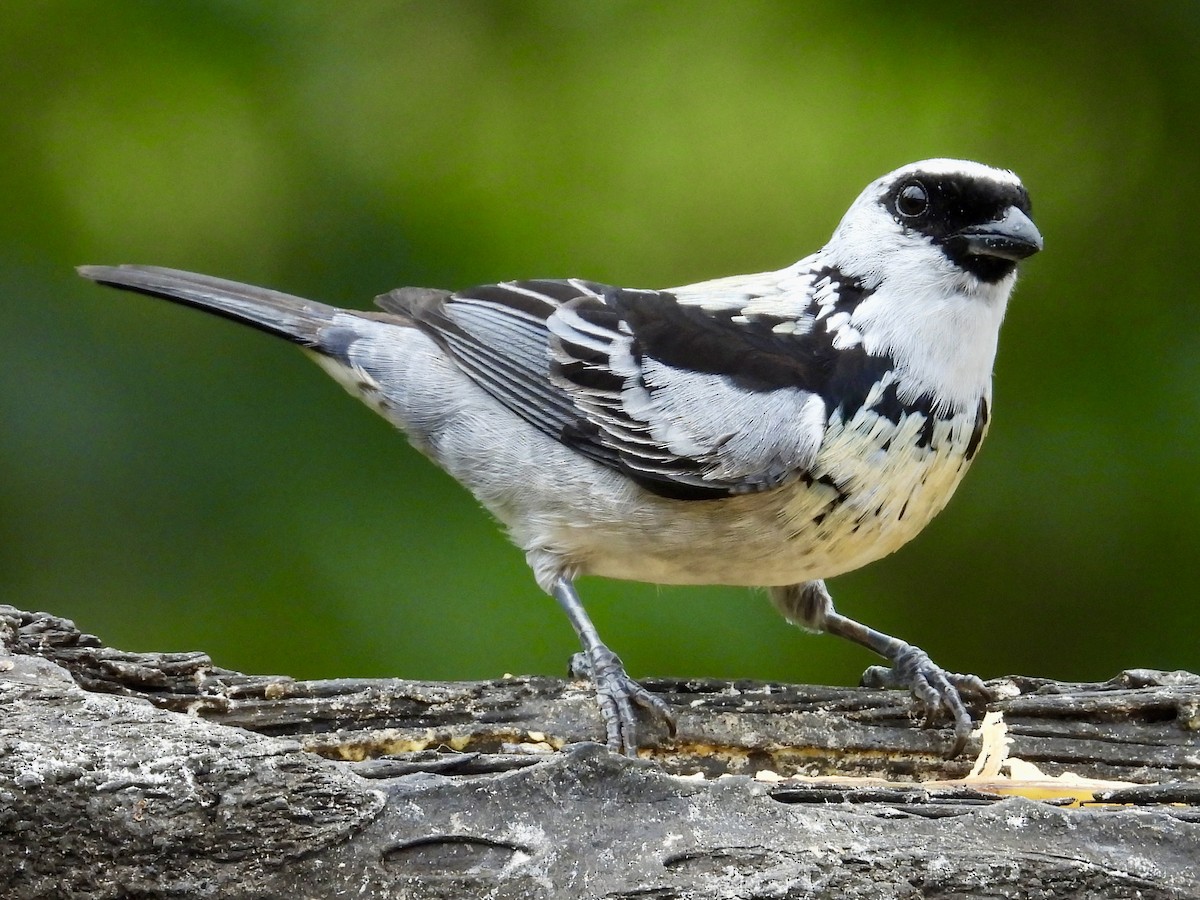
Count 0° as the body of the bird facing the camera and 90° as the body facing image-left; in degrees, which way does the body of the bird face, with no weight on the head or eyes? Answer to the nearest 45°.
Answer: approximately 270°
